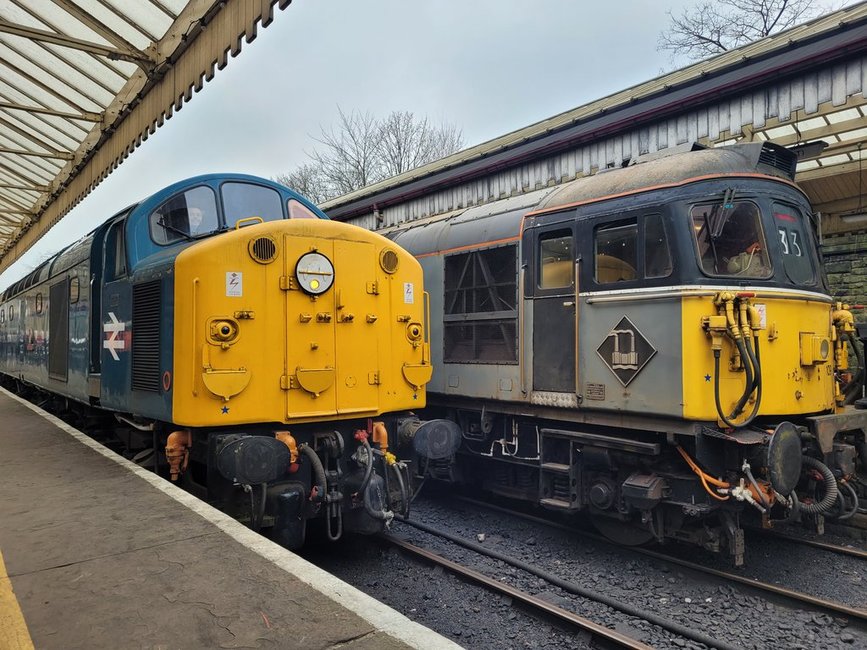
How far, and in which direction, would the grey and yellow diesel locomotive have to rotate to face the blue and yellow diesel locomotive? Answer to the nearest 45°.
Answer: approximately 90° to its right

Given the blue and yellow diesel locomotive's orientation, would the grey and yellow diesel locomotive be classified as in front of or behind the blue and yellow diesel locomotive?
in front

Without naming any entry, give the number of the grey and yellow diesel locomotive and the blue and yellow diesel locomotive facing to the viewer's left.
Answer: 0

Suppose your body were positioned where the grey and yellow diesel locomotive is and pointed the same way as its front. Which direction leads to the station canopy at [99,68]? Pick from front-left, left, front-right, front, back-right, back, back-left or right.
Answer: back-right

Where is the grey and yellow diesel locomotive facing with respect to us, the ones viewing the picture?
facing the viewer and to the right of the viewer
